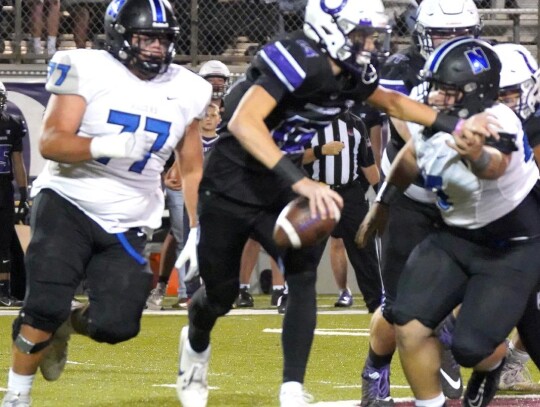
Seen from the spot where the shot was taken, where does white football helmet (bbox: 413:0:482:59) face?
facing the viewer

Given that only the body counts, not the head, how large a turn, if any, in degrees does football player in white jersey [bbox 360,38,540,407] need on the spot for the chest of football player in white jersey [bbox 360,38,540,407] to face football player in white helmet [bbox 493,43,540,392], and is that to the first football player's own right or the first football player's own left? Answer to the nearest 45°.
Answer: approximately 135° to the first football player's own right

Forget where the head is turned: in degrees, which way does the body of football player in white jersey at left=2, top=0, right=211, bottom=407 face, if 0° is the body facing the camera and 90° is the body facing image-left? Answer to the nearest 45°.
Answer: approximately 315°

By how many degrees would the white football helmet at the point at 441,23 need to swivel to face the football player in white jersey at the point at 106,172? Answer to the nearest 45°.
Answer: approximately 45° to its right

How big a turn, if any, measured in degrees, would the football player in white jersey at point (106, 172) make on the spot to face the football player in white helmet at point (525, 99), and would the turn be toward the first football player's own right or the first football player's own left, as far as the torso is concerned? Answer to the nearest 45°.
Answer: approximately 45° to the first football player's own left

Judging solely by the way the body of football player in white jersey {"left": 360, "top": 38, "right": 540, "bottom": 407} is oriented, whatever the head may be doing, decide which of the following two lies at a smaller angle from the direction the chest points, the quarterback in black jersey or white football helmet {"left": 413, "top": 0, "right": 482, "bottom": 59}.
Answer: the quarterback in black jersey

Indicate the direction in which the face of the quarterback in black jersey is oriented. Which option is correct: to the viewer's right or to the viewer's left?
to the viewer's right

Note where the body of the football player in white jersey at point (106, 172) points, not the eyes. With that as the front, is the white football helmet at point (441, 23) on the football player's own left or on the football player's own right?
on the football player's own left

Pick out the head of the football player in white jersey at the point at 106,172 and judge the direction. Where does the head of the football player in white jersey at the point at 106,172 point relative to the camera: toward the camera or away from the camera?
toward the camera

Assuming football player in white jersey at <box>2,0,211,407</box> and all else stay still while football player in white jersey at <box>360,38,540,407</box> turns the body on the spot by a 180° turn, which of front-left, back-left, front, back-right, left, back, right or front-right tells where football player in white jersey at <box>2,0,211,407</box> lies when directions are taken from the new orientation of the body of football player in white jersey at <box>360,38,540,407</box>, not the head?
back-left
